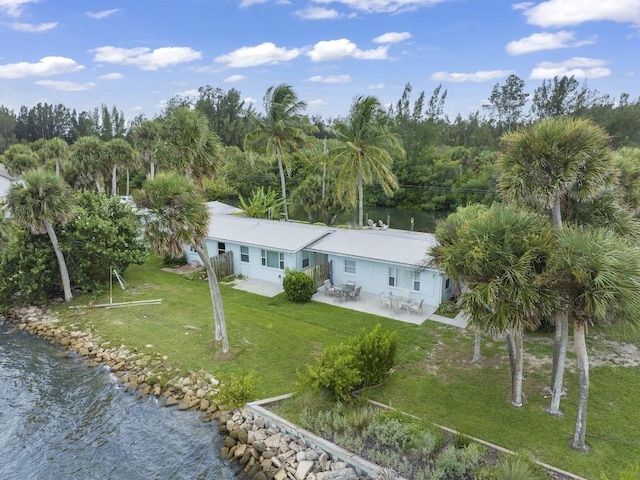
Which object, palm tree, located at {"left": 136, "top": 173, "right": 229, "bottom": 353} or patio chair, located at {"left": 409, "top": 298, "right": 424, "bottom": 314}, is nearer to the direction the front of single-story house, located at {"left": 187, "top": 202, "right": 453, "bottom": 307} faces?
the palm tree

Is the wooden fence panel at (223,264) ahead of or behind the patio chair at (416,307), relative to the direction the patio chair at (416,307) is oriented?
ahead

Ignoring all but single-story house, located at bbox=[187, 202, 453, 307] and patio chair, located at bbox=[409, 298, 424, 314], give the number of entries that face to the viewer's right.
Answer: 0

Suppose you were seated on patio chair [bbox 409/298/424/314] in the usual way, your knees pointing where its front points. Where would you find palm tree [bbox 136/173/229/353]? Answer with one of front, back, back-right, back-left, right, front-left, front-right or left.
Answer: front-left

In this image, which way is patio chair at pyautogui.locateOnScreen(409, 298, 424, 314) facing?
to the viewer's left

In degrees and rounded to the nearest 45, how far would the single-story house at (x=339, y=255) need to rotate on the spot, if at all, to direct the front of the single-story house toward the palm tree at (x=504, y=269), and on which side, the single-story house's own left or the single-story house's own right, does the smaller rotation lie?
approximately 45° to the single-story house's own left

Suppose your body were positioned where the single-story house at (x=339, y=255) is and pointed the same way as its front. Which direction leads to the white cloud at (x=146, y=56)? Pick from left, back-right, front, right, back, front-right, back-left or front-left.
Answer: right

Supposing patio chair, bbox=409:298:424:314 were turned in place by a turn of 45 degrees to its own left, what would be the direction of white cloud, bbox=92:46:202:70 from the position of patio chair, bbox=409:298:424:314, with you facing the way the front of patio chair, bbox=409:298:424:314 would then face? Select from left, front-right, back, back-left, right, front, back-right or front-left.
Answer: right

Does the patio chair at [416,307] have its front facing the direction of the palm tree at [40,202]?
yes

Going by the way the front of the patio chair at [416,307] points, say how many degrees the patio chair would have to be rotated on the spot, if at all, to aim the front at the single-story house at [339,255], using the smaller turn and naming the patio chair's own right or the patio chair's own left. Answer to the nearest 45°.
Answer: approximately 45° to the patio chair's own right

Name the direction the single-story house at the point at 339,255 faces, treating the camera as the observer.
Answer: facing the viewer and to the left of the viewer
